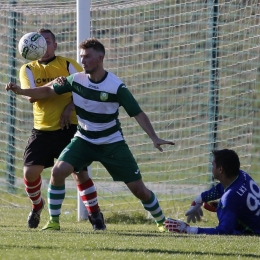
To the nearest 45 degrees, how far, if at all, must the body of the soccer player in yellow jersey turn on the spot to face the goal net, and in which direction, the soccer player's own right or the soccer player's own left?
approximately 135° to the soccer player's own left

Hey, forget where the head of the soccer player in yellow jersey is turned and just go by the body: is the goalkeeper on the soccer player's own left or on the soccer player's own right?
on the soccer player's own left

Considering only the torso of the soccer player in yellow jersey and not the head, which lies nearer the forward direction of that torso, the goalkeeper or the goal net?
the goalkeeper

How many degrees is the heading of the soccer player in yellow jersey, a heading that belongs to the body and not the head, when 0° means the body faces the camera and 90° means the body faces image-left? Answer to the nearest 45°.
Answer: approximately 0°

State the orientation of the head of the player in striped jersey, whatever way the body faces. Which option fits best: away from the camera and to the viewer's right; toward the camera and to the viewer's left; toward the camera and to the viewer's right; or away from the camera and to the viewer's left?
toward the camera and to the viewer's left
